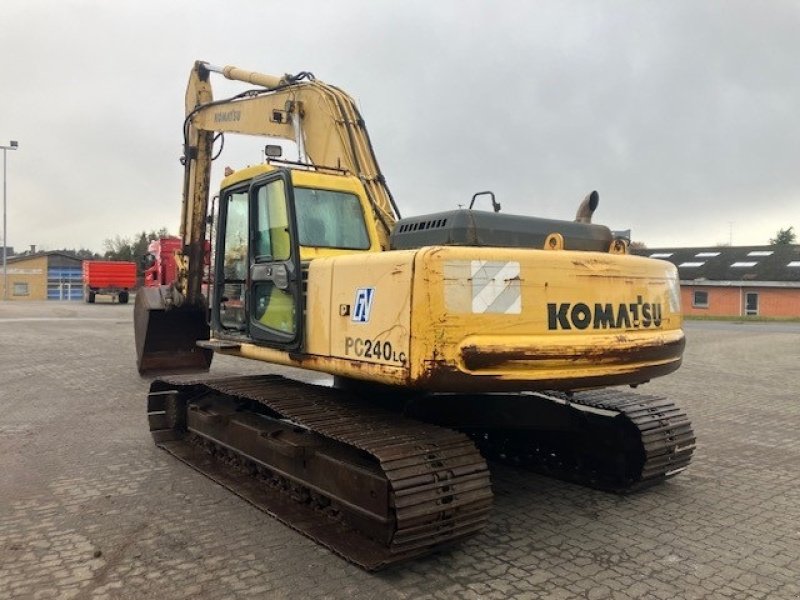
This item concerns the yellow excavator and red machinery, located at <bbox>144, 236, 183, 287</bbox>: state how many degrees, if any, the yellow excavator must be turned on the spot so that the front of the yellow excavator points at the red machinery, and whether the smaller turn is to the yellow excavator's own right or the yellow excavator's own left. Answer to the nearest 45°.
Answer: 0° — it already faces it

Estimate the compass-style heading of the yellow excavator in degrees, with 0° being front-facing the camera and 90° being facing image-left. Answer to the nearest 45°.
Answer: approximately 135°

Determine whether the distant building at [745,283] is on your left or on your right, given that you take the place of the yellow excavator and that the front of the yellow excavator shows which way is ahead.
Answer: on your right

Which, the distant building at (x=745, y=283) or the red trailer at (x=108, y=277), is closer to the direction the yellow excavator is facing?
the red trailer
